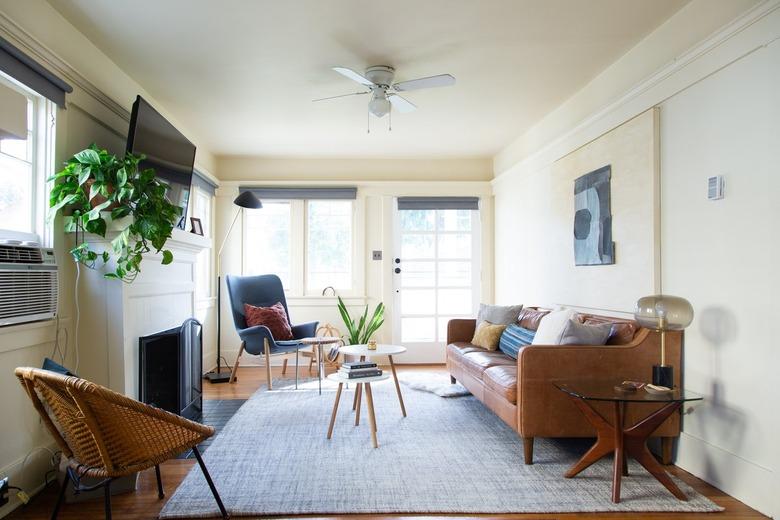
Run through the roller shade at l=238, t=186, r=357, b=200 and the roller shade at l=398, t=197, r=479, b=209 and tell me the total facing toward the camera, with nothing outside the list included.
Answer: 2

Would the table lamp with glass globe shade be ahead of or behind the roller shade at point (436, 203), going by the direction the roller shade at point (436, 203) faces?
ahead

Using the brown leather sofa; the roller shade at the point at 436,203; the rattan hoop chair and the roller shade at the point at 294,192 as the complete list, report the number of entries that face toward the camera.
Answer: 2

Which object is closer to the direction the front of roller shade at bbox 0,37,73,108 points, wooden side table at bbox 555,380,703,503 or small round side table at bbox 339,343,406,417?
the wooden side table

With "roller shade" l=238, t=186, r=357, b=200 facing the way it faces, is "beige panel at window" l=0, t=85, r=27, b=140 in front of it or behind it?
in front

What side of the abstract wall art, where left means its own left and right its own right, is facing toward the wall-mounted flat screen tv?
front

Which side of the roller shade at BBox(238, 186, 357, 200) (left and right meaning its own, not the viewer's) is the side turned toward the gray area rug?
front

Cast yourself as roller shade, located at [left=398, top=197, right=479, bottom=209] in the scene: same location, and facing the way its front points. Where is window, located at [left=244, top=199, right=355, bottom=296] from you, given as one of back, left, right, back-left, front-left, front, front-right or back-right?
right

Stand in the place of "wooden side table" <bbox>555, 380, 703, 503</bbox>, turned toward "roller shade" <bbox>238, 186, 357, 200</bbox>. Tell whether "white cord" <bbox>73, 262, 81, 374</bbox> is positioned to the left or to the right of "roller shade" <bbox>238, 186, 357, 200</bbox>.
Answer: left

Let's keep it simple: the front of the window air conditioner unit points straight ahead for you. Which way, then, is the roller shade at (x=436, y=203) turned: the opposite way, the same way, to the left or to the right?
to the right

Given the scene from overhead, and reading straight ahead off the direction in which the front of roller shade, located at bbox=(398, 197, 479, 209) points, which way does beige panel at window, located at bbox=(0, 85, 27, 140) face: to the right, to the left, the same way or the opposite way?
to the left

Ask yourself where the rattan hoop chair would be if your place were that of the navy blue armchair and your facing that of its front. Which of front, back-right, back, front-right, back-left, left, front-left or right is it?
front-right
